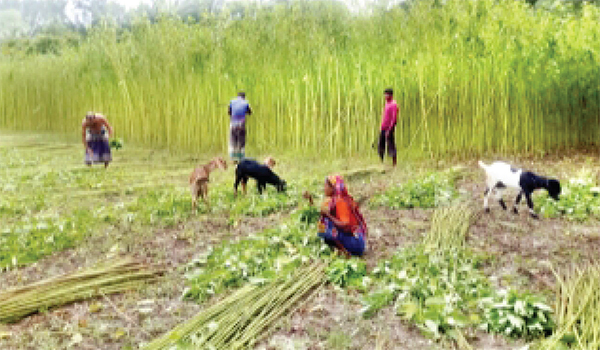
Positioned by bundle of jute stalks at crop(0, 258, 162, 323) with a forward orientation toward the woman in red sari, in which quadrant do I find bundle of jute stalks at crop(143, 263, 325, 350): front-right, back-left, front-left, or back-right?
front-right

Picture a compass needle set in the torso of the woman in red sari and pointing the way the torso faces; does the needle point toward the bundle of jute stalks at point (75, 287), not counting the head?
yes

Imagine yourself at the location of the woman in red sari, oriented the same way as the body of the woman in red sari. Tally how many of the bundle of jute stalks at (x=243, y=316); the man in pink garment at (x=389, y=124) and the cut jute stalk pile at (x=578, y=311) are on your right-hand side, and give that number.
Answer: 1

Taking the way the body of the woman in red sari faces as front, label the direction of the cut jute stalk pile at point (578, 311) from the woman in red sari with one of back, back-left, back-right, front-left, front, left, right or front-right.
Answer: back-left

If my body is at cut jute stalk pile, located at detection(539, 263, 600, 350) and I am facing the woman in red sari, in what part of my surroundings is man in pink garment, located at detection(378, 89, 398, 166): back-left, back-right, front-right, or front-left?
front-right

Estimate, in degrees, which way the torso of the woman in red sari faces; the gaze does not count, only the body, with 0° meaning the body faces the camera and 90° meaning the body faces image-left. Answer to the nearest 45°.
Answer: approximately 90°

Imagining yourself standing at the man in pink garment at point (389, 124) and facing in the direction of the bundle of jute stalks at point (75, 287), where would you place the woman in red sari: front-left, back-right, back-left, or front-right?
front-left

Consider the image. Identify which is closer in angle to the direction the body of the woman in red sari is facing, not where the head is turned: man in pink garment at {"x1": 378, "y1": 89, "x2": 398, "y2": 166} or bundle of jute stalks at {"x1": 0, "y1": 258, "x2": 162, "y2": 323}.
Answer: the bundle of jute stalks

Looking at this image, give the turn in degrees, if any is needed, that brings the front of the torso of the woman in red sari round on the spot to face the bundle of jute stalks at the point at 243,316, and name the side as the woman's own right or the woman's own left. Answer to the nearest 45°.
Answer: approximately 45° to the woman's own left

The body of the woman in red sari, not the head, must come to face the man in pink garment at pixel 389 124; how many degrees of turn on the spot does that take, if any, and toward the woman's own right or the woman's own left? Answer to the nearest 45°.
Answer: approximately 90° to the woman's own right

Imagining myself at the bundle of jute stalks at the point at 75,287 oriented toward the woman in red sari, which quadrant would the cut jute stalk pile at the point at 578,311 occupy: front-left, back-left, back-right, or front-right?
front-right

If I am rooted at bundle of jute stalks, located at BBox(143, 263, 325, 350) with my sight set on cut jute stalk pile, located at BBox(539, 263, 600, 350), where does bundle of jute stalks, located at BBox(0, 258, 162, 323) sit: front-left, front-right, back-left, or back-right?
back-left
